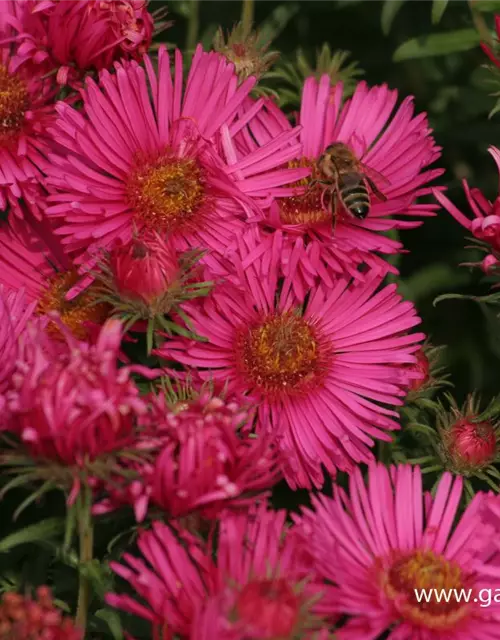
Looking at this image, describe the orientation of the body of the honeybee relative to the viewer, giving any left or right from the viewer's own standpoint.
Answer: facing away from the viewer and to the left of the viewer

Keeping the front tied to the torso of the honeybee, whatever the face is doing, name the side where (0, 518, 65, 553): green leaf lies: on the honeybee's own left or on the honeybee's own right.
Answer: on the honeybee's own left

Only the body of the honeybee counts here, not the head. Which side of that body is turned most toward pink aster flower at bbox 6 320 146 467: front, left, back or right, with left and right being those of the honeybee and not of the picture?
left

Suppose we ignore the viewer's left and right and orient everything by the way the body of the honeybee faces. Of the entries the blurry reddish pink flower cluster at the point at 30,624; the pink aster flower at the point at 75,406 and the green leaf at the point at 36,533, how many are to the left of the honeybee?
3

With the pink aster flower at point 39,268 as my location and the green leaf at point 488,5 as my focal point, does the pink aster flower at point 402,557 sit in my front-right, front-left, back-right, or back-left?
front-right

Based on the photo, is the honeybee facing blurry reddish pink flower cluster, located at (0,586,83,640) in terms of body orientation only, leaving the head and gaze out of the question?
no
